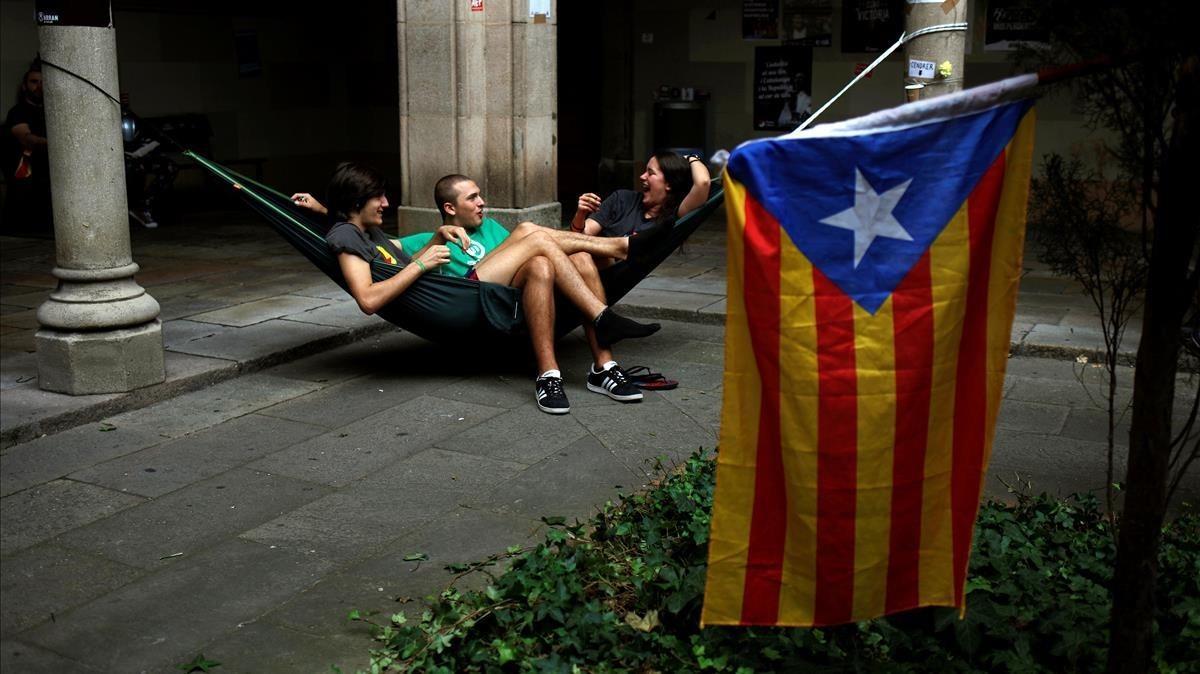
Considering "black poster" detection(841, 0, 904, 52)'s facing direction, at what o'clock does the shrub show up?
The shrub is roughly at 12 o'clock from the black poster.

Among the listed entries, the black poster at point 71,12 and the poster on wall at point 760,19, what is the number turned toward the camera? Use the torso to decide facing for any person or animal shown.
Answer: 2

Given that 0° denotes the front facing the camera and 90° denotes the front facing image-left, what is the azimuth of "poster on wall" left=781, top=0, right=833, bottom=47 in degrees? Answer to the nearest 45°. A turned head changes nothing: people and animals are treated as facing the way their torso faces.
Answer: approximately 0°

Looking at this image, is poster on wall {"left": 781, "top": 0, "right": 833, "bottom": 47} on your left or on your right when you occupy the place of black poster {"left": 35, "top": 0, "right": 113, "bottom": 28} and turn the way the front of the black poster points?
on your left

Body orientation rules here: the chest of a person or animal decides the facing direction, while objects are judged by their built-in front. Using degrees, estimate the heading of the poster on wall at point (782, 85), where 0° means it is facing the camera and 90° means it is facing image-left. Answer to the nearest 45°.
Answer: approximately 0°

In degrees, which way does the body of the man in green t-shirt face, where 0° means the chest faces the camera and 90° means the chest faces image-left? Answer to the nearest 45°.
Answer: approximately 315°
